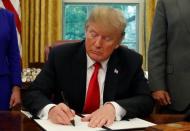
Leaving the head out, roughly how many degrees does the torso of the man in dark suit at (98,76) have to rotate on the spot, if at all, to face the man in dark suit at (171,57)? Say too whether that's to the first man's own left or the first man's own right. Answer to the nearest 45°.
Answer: approximately 135° to the first man's own left

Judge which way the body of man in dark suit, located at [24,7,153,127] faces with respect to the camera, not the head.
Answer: toward the camera

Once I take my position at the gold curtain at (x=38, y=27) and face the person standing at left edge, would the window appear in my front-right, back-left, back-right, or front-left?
back-left

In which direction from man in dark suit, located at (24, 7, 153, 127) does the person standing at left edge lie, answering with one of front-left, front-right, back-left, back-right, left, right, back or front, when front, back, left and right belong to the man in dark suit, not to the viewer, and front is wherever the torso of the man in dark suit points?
back-right

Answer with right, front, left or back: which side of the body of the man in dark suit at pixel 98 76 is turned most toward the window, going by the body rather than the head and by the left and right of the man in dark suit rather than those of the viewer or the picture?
back

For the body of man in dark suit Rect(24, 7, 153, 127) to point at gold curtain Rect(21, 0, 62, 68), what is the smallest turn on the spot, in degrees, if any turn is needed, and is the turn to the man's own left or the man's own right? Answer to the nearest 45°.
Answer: approximately 180°

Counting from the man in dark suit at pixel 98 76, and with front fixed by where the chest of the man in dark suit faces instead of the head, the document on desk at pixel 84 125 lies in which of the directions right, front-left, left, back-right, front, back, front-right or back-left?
front
